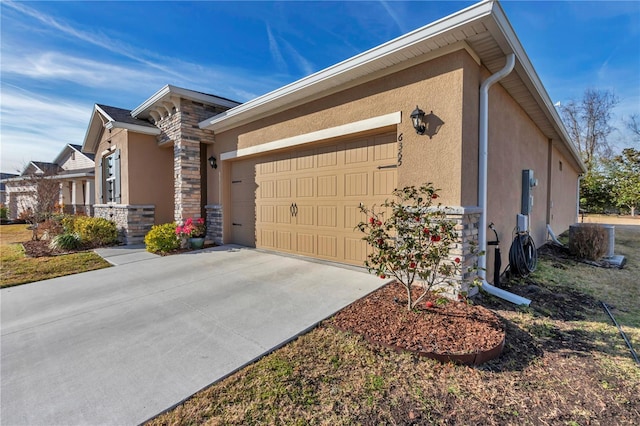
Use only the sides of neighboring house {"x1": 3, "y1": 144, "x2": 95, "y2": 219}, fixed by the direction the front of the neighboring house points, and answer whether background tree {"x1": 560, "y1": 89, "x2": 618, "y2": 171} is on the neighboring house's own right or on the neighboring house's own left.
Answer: on the neighboring house's own left

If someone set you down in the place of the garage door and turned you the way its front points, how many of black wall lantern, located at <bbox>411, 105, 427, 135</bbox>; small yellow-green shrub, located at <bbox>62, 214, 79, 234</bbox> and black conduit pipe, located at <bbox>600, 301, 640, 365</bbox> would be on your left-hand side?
2

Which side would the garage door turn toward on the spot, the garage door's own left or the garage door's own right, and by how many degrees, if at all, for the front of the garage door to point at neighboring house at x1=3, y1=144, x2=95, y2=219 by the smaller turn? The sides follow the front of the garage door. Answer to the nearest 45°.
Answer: approximately 90° to the garage door's own right

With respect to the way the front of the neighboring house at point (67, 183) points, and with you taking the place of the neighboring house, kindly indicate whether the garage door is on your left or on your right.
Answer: on your left

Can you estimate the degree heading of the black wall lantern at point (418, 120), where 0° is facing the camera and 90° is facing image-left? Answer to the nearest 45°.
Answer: approximately 45°

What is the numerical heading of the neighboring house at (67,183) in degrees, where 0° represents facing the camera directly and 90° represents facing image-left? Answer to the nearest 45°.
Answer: approximately 45°

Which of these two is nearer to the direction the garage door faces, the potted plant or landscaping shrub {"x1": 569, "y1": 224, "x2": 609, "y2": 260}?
the potted plant

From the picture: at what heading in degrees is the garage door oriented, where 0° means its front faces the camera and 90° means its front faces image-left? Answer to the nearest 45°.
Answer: approximately 45°
